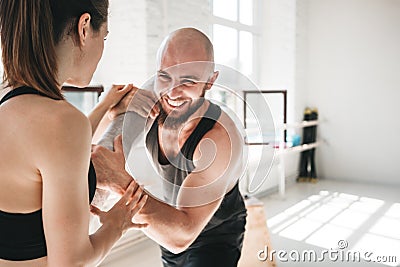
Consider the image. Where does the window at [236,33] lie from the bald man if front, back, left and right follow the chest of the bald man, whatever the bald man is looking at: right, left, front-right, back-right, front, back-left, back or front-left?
back-right

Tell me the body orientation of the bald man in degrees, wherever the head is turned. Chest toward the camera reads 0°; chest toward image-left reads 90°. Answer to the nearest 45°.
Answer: approximately 45°

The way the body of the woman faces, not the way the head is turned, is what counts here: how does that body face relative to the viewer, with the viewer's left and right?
facing away from the viewer and to the right of the viewer

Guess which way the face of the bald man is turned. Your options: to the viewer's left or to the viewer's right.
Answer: to the viewer's left

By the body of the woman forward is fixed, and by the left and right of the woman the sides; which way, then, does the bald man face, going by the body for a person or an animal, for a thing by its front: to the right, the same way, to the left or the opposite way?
the opposite way
